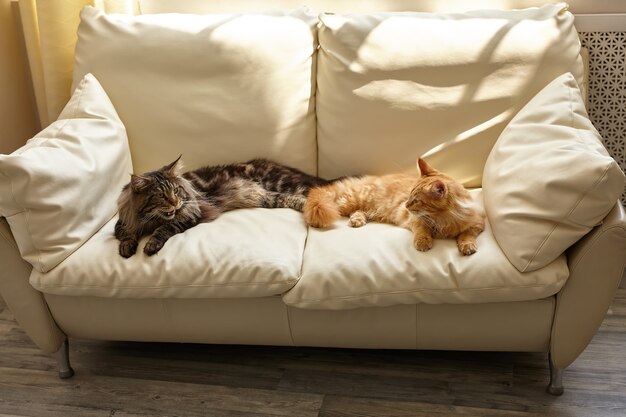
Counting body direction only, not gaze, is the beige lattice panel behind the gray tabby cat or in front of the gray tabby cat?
behind

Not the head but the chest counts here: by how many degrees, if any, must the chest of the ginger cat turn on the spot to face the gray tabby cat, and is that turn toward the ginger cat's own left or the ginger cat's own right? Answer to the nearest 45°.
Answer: approximately 135° to the ginger cat's own right

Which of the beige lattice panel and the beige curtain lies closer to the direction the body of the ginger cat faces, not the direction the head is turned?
the beige lattice panel

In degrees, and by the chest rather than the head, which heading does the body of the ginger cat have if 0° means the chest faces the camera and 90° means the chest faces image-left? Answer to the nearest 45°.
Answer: approximately 315°

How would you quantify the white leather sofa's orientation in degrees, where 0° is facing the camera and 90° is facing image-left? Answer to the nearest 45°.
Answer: approximately 0°

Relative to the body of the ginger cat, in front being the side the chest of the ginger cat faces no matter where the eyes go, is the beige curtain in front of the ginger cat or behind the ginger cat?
behind

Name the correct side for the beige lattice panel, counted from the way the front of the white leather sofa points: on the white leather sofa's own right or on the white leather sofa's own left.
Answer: on the white leather sofa's own left

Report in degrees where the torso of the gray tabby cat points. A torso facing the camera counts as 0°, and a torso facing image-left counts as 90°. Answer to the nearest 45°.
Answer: approximately 45°

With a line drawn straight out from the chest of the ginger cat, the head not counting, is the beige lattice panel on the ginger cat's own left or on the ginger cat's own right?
on the ginger cat's own left

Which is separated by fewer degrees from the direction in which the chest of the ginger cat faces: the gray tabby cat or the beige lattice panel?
the beige lattice panel
